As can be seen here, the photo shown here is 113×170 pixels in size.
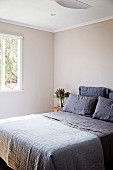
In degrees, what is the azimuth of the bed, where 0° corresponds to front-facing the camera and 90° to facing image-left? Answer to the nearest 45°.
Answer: approximately 45°

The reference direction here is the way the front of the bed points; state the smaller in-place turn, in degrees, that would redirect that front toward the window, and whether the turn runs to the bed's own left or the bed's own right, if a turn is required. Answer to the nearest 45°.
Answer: approximately 90° to the bed's own right
